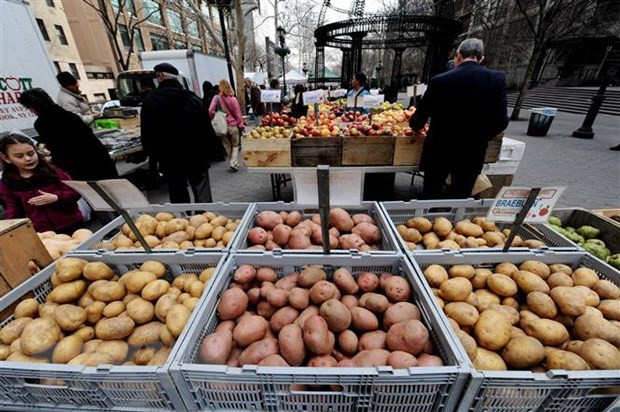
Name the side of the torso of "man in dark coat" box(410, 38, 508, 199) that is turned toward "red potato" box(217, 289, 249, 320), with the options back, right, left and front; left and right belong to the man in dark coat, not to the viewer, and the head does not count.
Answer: back

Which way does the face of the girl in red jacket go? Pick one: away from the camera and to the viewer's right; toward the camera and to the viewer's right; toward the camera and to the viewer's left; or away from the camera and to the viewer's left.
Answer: toward the camera and to the viewer's right

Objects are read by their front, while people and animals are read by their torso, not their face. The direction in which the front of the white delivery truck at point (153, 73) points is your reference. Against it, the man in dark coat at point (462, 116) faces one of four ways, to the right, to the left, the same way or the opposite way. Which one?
the opposite way

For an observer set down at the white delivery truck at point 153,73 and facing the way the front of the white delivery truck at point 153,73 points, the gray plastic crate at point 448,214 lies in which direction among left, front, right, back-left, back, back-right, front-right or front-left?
front-left

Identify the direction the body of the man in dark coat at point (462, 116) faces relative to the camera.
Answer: away from the camera

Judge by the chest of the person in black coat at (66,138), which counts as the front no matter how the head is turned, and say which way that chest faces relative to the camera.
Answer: to the viewer's left

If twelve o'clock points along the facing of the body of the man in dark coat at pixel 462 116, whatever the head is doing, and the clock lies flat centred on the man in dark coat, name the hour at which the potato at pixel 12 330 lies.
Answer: The potato is roughly at 7 o'clock from the man in dark coat.

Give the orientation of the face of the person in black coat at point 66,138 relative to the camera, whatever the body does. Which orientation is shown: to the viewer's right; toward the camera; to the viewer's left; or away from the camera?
to the viewer's left

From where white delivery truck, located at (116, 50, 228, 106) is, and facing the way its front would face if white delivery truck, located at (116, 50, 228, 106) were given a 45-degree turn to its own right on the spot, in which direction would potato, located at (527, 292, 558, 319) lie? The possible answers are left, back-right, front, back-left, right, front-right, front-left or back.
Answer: left

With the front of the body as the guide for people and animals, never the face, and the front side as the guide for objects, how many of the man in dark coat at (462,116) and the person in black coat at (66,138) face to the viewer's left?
1

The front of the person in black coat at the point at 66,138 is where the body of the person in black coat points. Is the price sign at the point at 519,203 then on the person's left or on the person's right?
on the person's left

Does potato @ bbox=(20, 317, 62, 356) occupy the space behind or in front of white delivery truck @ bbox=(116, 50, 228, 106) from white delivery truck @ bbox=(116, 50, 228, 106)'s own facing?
in front

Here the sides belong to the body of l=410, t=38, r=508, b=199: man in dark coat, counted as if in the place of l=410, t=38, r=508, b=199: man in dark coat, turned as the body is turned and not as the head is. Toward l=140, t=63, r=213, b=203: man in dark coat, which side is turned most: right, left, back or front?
left
